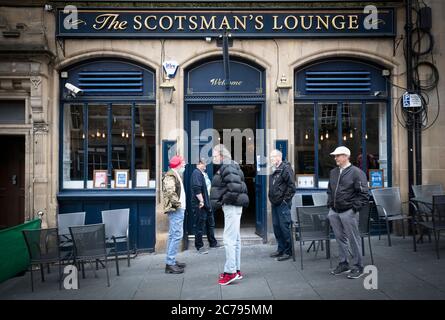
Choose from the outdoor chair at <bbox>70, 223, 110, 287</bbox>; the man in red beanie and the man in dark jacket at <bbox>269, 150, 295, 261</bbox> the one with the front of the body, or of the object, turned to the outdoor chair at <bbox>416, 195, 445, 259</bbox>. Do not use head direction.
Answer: the man in red beanie

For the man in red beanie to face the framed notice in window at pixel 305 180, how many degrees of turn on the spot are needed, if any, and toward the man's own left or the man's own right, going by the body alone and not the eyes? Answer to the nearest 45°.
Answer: approximately 45° to the man's own left

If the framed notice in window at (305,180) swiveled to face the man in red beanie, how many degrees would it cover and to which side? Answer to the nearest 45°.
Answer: approximately 45° to its right

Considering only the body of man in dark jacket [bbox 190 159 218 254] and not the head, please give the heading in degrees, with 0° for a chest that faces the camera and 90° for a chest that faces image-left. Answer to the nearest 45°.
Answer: approximately 315°

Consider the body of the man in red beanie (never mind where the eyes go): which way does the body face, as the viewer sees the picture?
to the viewer's right

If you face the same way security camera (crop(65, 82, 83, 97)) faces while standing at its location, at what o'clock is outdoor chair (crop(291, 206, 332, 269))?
The outdoor chair is roughly at 12 o'clock from the security camera.

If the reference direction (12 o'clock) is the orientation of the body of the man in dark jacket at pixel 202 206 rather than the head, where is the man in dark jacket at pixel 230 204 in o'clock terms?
the man in dark jacket at pixel 230 204 is roughly at 1 o'clock from the man in dark jacket at pixel 202 206.

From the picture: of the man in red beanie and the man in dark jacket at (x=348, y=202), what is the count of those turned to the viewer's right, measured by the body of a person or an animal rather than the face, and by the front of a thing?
1

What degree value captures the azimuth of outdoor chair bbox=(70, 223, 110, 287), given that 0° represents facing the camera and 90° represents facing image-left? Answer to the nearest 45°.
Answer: approximately 180°
